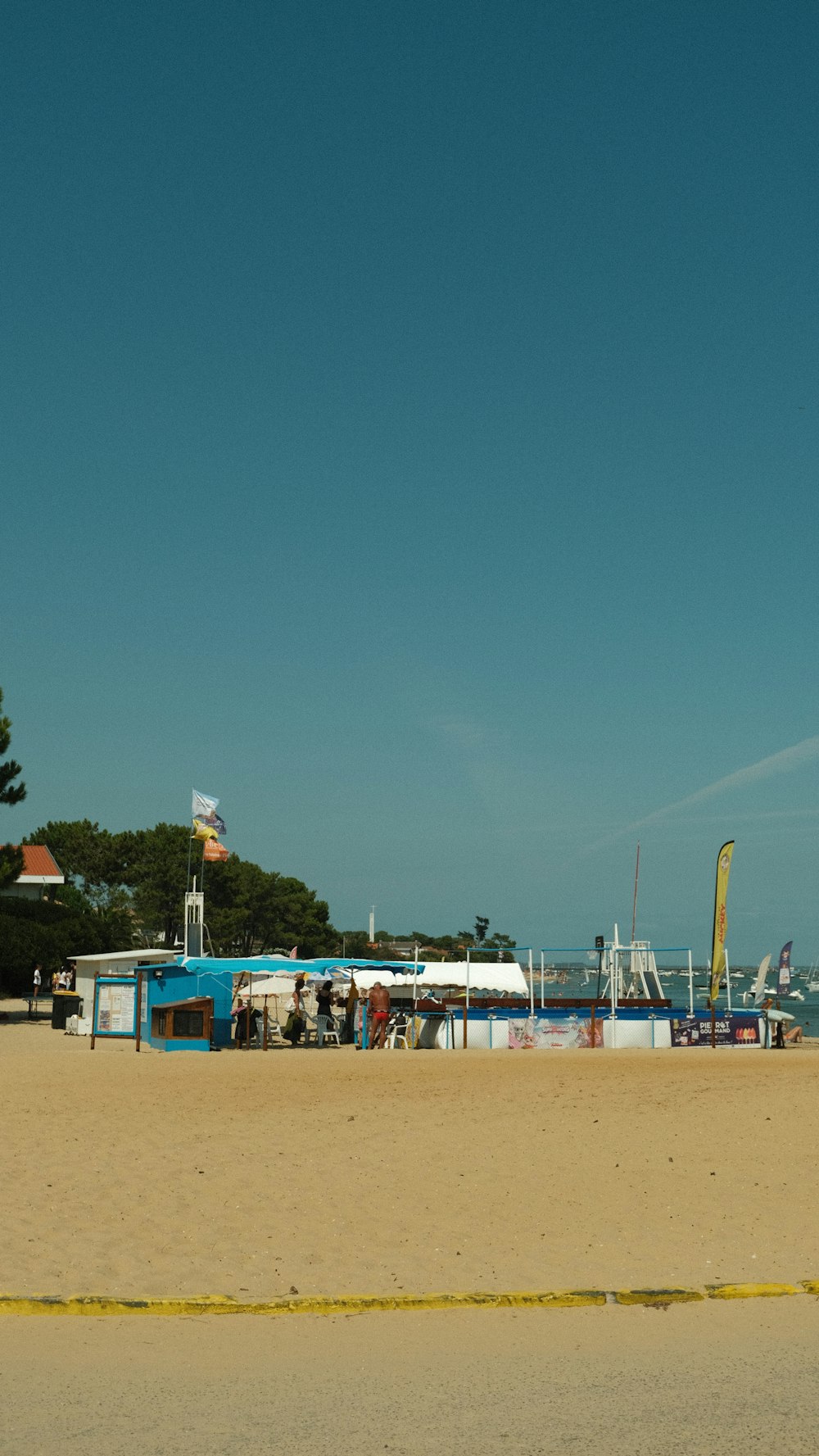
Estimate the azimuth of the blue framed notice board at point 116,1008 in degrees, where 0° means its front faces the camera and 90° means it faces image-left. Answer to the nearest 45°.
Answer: approximately 0°

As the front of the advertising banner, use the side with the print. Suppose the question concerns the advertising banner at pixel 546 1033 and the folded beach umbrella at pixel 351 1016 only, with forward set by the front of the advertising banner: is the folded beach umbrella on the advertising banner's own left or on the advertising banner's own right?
on the advertising banner's own right

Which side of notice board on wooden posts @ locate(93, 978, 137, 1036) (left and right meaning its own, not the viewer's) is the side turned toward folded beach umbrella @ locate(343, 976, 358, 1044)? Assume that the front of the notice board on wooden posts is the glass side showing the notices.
left

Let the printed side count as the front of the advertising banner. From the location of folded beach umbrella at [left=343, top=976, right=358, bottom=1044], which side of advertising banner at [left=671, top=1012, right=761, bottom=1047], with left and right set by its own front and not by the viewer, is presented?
right

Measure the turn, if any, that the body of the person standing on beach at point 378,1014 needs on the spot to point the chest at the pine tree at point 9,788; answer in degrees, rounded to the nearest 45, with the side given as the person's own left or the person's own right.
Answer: approximately 45° to the person's own left

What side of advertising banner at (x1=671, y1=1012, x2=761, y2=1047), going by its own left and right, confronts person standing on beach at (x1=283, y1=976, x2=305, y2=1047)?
right

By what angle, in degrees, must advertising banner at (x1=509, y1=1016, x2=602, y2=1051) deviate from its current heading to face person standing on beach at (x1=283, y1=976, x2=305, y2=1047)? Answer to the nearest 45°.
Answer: approximately 90° to its right

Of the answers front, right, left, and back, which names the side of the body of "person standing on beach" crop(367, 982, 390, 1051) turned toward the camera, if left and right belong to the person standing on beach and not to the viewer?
back

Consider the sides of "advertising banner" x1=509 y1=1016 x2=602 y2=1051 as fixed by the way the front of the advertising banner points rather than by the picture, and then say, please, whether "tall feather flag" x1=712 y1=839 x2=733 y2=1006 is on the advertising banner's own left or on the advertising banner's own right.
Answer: on the advertising banner's own left

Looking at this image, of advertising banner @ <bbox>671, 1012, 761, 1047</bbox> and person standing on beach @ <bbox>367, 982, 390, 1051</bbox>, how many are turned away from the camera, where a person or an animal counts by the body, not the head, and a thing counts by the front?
1
